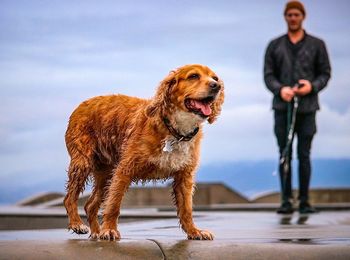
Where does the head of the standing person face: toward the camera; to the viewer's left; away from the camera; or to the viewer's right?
toward the camera

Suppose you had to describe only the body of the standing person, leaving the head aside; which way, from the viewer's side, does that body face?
toward the camera

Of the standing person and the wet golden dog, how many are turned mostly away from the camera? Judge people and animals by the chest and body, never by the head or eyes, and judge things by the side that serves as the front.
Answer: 0

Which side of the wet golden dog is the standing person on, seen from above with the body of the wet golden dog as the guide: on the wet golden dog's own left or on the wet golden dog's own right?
on the wet golden dog's own left

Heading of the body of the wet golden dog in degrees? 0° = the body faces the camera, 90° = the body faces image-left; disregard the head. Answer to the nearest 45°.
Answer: approximately 315°

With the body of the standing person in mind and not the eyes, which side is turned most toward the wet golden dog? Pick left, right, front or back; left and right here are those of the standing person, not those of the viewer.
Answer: front
